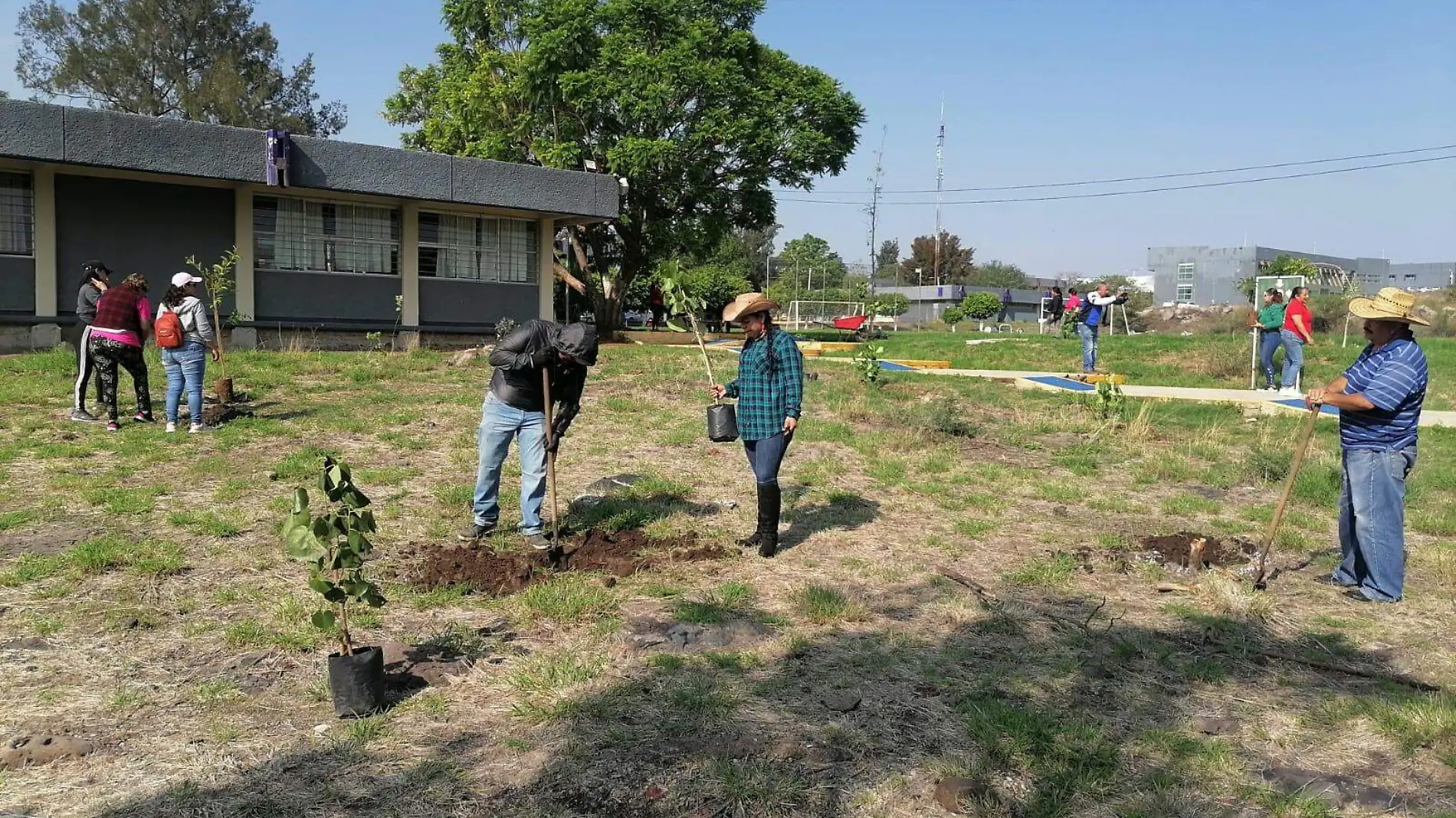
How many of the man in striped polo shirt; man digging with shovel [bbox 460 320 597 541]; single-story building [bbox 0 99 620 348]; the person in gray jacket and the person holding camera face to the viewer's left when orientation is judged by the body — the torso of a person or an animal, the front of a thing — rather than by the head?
1

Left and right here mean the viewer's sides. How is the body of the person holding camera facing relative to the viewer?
facing to the right of the viewer

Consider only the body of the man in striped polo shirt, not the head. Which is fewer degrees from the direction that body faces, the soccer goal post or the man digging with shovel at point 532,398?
the man digging with shovel

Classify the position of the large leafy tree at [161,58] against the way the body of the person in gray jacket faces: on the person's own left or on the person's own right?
on the person's own left

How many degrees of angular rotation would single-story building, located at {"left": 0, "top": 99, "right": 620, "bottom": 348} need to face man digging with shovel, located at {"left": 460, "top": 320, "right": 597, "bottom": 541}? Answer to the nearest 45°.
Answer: approximately 45° to its right

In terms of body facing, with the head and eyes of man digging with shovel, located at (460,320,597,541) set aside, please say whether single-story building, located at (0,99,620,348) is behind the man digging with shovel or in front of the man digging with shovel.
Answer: behind

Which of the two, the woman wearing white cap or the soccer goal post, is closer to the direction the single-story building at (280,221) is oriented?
the woman wearing white cap

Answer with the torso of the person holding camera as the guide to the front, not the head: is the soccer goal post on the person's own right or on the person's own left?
on the person's own left

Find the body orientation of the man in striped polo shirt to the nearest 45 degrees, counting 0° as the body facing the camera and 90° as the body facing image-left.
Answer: approximately 90°

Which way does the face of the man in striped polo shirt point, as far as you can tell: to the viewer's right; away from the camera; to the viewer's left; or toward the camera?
to the viewer's left

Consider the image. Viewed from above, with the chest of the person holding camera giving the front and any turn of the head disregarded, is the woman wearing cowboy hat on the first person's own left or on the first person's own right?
on the first person's own right

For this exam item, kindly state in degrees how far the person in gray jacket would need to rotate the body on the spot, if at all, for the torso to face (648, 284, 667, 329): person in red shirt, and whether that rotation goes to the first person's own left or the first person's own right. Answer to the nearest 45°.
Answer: approximately 45° to the first person's own left

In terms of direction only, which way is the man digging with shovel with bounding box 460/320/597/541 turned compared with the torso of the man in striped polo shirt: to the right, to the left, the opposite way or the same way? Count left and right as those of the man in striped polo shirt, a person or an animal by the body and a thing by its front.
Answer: the opposite way

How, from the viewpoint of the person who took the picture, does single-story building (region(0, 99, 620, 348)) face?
facing the viewer and to the right of the viewer

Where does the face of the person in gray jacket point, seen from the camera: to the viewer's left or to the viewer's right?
to the viewer's right

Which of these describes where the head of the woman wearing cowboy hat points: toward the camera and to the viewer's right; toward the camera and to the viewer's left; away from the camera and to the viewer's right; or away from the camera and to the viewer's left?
toward the camera and to the viewer's left

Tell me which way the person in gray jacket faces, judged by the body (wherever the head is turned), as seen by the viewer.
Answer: to the viewer's right
